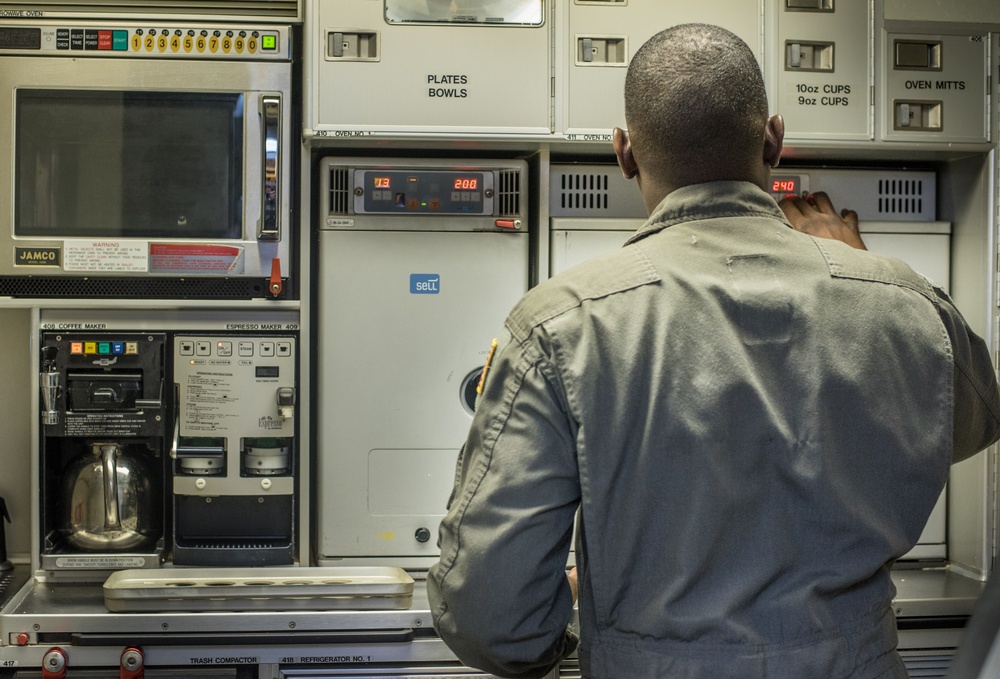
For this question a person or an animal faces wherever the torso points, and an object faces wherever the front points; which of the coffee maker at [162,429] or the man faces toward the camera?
the coffee maker

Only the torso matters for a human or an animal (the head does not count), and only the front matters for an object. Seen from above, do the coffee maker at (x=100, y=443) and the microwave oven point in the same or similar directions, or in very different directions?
same or similar directions

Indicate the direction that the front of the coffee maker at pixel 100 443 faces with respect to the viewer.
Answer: facing the viewer

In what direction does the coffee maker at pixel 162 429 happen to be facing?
toward the camera

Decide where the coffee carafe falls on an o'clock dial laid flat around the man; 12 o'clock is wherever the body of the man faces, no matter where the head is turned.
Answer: The coffee carafe is roughly at 10 o'clock from the man.

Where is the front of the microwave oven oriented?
toward the camera

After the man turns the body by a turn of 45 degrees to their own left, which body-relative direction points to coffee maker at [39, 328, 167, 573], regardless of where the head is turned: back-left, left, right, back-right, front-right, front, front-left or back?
front

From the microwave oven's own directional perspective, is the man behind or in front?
in front

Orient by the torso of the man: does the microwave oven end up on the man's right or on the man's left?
on the man's left

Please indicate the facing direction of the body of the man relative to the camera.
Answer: away from the camera

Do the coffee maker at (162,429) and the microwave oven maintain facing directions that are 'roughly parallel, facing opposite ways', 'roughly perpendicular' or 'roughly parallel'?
roughly parallel

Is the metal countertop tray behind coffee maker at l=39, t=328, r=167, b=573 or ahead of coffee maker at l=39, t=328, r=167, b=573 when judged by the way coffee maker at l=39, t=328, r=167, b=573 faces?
ahead

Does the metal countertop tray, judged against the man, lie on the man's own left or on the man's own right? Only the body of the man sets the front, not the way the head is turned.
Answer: on the man's own left

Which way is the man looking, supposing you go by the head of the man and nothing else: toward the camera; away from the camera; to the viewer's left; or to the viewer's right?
away from the camera
